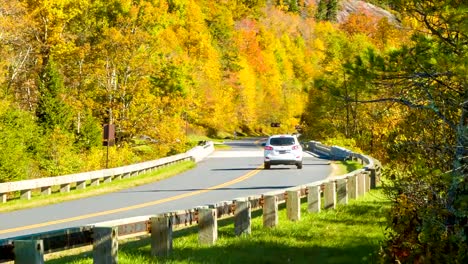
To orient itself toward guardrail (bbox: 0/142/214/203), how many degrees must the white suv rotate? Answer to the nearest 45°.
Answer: approximately 135° to its left

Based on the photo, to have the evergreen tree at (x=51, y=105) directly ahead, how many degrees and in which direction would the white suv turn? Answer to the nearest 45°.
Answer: approximately 90° to its left

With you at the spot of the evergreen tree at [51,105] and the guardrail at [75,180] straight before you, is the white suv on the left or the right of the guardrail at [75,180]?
left

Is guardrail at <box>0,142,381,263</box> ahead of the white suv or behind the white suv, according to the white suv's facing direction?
behind

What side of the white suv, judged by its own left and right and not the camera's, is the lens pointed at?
back

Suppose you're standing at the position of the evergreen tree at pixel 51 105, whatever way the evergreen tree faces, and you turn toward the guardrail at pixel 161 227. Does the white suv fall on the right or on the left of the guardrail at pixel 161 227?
left
